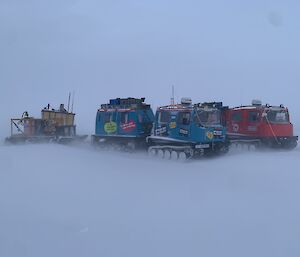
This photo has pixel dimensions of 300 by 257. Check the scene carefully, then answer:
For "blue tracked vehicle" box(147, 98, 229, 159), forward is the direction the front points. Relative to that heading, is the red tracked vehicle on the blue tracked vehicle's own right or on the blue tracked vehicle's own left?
on the blue tracked vehicle's own left

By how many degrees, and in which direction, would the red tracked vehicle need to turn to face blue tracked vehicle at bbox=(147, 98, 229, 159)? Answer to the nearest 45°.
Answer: approximately 90° to its right

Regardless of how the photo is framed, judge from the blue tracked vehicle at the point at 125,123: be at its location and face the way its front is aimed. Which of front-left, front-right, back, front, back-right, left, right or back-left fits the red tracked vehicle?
front-left

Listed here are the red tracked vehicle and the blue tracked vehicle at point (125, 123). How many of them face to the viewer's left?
0

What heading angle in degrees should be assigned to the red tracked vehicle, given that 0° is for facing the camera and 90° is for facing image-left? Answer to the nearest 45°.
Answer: approximately 315°

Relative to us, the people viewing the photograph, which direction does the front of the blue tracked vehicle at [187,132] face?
facing the viewer and to the right of the viewer
